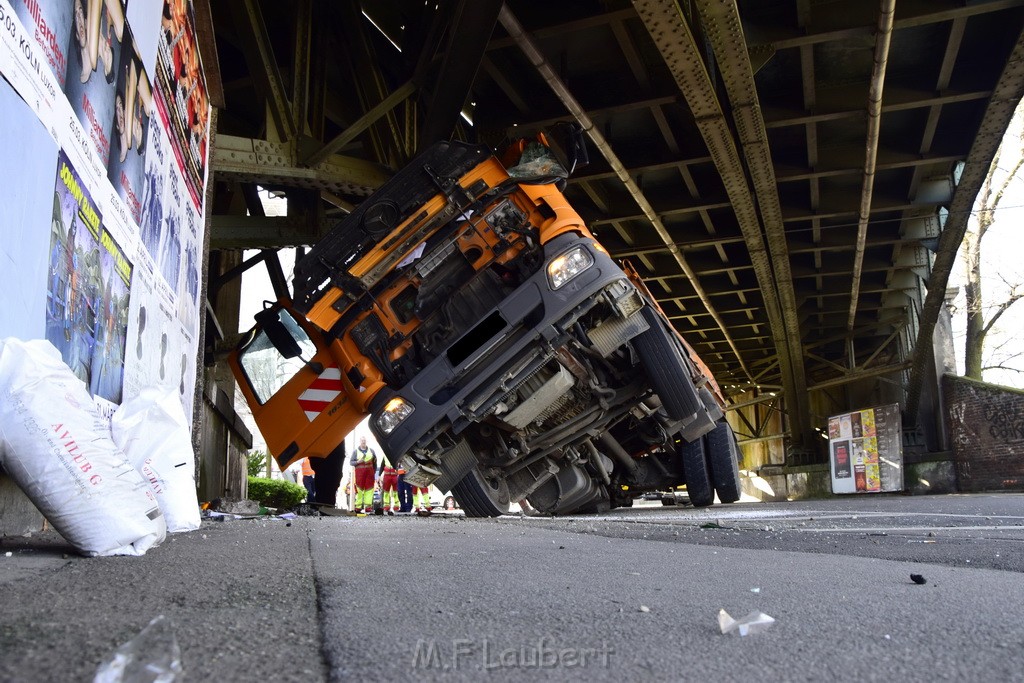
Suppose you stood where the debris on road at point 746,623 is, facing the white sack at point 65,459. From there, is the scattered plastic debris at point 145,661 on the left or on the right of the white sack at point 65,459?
left

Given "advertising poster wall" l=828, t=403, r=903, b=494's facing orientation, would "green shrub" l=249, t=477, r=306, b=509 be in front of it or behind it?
in front

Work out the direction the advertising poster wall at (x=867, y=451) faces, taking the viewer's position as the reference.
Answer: facing the viewer and to the left of the viewer

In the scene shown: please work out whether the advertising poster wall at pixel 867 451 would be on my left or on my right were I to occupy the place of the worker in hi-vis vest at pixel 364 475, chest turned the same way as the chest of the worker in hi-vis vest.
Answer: on my left

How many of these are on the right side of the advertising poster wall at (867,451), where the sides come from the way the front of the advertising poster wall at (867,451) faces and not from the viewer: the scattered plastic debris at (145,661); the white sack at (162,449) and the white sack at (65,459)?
0

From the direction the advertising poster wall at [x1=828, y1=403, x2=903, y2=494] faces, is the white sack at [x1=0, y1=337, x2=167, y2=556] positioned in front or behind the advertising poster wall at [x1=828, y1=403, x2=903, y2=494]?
in front

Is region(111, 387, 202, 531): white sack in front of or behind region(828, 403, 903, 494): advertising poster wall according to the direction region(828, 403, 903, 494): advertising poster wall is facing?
in front

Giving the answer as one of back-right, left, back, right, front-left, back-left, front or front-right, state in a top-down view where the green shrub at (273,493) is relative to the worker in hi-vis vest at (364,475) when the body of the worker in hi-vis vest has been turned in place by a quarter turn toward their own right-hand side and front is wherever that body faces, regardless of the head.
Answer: front-left

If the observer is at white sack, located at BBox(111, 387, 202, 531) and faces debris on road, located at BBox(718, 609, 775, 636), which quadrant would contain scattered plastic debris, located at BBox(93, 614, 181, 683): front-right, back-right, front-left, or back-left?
front-right

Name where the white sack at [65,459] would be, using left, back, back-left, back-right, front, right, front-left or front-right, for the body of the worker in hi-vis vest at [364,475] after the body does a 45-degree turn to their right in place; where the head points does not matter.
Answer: front-left

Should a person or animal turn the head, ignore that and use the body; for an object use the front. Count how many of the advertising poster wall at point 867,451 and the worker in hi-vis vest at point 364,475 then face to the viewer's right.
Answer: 0

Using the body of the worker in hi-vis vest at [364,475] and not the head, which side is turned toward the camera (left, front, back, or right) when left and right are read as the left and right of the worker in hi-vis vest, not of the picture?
front
